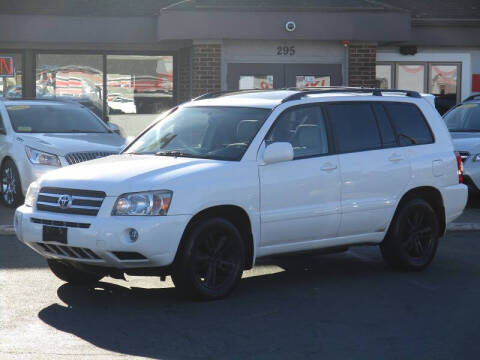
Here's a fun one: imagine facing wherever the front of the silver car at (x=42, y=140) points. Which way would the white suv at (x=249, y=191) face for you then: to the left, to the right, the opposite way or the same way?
to the right

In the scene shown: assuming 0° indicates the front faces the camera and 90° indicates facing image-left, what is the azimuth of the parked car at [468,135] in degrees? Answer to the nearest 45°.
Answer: approximately 45°

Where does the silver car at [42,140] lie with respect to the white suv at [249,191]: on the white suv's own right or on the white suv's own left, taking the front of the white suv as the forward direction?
on the white suv's own right

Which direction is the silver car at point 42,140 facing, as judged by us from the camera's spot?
facing the viewer and to the right of the viewer

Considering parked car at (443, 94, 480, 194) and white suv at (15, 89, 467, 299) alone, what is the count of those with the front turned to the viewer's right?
0

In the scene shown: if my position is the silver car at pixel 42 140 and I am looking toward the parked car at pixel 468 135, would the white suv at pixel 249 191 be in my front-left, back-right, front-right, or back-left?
front-right

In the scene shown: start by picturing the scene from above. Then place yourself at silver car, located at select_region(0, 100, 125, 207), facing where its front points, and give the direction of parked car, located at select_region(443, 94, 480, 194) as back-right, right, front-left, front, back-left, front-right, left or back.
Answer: front-left

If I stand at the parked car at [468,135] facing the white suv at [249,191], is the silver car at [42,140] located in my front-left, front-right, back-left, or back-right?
front-right

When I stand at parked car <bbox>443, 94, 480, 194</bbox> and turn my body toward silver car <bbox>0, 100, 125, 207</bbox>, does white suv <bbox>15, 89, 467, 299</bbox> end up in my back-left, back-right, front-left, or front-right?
front-left

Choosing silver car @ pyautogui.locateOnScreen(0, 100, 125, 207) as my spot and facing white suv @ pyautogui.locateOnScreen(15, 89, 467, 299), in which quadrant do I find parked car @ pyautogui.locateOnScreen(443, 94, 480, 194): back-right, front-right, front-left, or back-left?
front-left

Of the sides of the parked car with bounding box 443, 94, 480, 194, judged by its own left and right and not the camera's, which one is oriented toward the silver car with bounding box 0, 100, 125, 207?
front

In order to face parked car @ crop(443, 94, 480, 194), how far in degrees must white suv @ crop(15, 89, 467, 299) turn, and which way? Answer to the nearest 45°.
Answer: approximately 180°

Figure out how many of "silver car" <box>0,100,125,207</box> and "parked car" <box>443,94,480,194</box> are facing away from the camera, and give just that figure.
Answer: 0

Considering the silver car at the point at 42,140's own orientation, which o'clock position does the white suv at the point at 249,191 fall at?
The white suv is roughly at 1 o'clock from the silver car.
